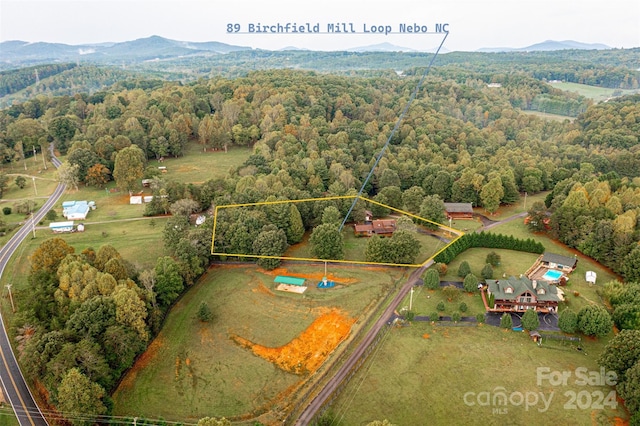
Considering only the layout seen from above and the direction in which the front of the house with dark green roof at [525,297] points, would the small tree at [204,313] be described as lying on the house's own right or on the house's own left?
on the house's own right

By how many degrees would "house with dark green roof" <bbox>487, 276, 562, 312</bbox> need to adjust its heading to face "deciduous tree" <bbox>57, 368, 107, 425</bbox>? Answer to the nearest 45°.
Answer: approximately 45° to its right

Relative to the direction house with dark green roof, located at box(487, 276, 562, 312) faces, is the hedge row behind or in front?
behind

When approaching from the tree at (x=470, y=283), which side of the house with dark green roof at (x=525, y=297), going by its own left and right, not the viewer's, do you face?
right

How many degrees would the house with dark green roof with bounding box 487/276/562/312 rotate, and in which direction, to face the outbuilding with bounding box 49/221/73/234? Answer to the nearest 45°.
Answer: approximately 90° to its right

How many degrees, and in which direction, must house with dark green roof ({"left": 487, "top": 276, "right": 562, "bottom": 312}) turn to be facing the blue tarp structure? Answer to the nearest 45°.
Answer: approximately 90° to its right

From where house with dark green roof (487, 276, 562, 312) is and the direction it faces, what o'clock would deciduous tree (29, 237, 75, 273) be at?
The deciduous tree is roughly at 2 o'clock from the house with dark green roof.

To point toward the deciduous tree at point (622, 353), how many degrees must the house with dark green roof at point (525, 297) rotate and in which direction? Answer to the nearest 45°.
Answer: approximately 45° to its left

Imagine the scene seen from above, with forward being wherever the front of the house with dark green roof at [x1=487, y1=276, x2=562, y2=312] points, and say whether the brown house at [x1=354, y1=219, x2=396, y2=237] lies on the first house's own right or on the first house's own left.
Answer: on the first house's own right

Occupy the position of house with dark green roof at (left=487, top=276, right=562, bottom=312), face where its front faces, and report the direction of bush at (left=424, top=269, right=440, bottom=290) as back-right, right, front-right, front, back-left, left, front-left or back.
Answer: right

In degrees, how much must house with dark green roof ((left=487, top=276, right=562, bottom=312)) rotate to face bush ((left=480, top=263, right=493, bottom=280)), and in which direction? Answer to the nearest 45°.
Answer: approximately 135° to its right

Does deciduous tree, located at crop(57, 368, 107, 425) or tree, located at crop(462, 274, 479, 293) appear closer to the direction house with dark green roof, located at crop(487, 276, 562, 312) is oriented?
the deciduous tree

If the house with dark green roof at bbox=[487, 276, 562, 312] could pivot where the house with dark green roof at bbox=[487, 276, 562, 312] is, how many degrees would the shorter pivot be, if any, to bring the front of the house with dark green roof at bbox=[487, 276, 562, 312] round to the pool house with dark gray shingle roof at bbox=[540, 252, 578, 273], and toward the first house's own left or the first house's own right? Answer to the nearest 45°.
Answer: approximately 180°

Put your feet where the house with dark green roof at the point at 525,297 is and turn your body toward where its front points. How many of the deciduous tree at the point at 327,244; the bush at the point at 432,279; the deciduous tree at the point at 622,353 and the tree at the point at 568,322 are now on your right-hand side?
2

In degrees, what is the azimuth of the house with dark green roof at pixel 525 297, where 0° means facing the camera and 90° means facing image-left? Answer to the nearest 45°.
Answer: approximately 0°
